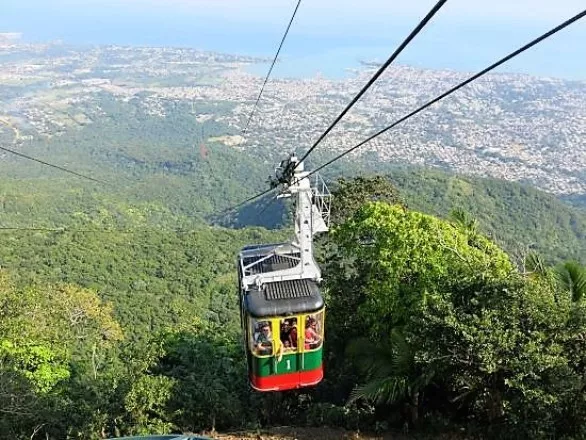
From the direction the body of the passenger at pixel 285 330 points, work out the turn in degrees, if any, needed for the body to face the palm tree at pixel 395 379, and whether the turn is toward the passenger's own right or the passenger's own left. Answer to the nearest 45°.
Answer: approximately 135° to the passenger's own left

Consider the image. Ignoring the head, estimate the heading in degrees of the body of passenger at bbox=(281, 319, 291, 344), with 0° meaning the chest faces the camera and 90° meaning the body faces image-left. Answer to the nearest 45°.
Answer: approximately 0°

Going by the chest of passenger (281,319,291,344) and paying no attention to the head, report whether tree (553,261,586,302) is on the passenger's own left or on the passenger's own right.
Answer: on the passenger's own left

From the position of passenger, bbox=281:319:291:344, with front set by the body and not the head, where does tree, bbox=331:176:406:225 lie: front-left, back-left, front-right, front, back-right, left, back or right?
back
